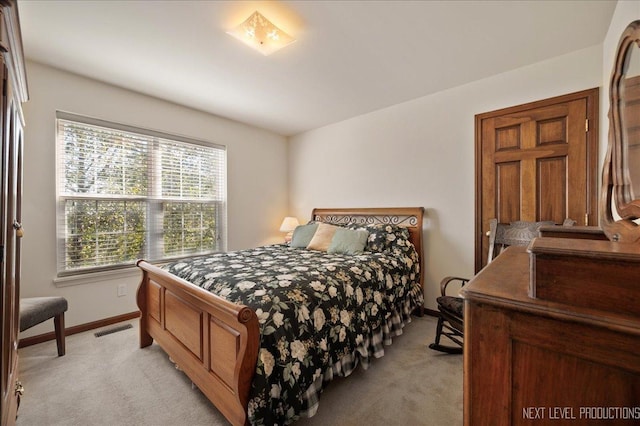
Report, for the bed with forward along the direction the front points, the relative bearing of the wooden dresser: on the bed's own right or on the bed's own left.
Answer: on the bed's own left

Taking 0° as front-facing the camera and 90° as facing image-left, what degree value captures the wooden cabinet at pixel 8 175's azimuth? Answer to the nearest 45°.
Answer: approximately 270°

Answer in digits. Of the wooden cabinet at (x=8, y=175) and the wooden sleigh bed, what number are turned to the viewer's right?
1

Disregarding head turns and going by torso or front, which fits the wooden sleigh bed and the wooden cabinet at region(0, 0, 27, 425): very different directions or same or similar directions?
very different directions

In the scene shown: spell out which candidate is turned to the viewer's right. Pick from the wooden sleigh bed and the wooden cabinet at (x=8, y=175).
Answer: the wooden cabinet

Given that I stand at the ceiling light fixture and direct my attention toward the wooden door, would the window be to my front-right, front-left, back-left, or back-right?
back-left

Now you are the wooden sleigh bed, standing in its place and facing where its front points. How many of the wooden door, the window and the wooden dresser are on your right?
1

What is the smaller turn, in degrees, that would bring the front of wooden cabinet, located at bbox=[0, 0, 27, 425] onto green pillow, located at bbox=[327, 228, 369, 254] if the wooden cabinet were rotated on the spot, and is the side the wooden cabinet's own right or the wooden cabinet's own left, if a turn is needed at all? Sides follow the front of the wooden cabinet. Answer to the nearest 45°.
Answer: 0° — it already faces it

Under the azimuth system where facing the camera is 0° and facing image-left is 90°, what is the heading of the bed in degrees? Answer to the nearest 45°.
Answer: approximately 45°

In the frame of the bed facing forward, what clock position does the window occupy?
The window is roughly at 3 o'clock from the bed.

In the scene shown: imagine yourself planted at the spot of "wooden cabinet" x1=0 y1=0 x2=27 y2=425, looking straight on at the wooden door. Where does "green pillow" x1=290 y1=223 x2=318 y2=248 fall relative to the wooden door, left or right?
left
